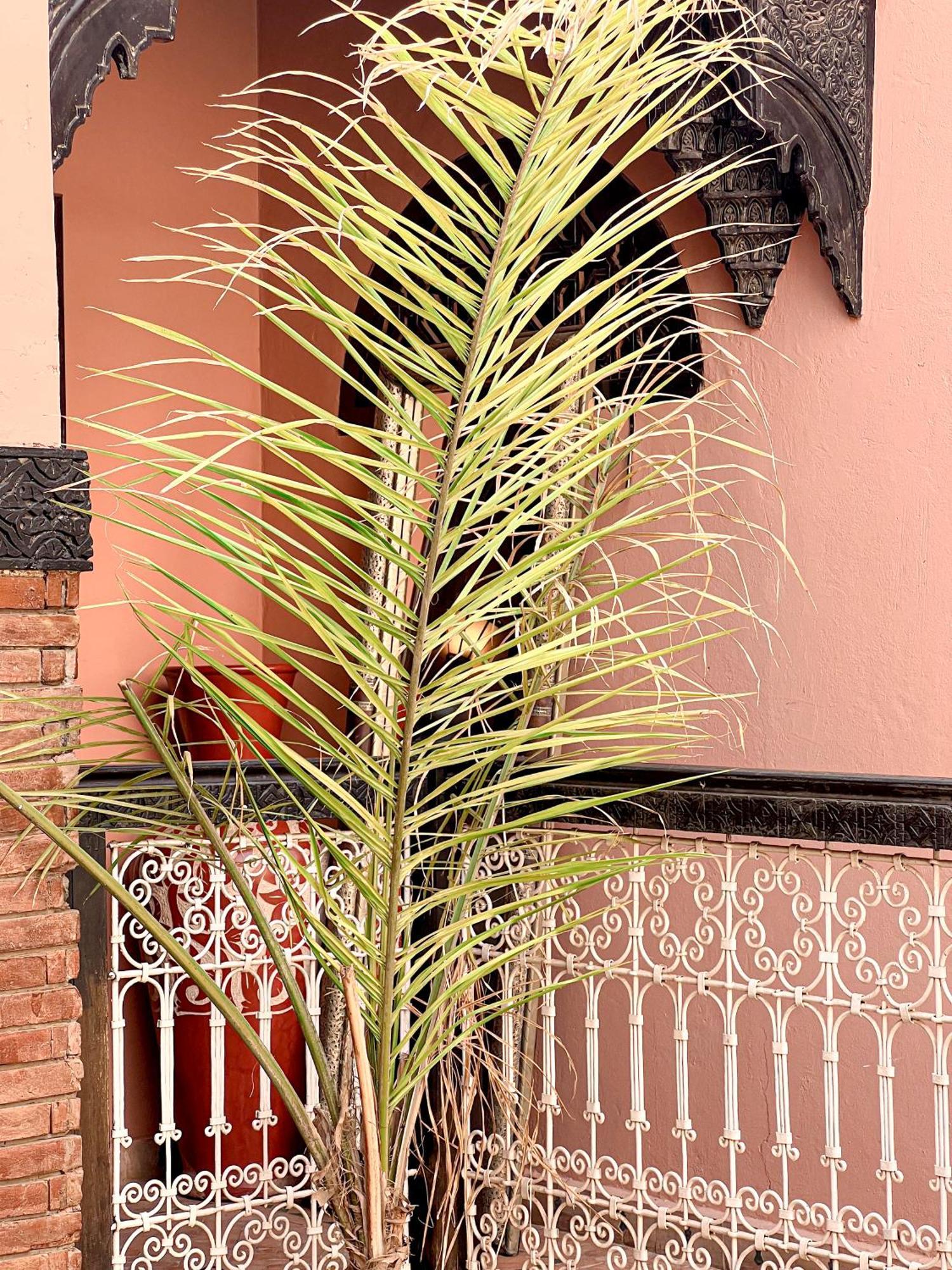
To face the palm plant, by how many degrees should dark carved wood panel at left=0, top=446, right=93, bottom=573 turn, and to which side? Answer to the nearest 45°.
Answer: approximately 45° to its left

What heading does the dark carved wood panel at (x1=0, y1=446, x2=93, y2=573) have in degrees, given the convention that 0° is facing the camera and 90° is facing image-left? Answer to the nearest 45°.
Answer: approximately 0°

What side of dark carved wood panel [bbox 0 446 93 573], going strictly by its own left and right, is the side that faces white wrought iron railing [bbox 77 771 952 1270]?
left
